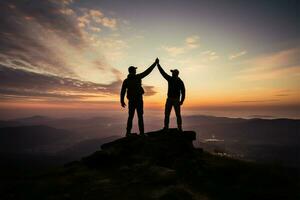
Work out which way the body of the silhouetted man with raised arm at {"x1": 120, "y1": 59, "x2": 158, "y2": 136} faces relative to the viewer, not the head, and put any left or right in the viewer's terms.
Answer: facing away from the viewer and to the right of the viewer
